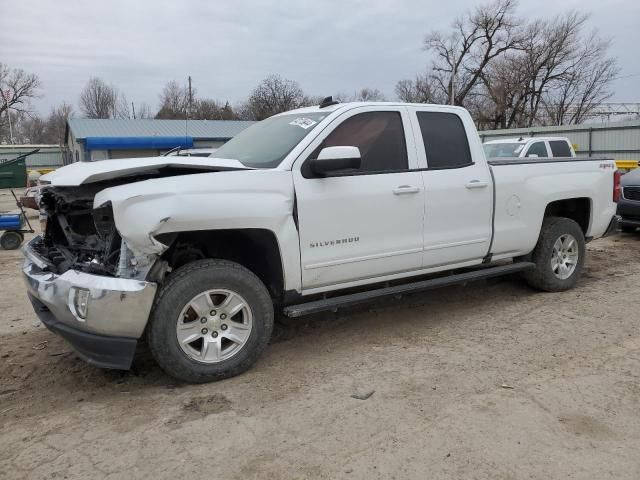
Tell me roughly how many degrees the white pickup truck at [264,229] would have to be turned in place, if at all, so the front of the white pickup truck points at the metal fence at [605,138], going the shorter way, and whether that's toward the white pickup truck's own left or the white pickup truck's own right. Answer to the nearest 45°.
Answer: approximately 180°

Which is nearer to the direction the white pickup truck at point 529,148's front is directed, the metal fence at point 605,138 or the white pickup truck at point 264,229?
the white pickup truck

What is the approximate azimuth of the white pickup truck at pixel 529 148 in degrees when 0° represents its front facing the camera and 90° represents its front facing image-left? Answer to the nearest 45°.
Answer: approximately 45°

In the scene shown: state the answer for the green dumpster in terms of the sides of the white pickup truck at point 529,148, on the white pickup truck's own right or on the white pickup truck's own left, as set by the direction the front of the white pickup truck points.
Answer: on the white pickup truck's own right

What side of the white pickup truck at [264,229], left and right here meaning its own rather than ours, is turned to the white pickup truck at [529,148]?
back

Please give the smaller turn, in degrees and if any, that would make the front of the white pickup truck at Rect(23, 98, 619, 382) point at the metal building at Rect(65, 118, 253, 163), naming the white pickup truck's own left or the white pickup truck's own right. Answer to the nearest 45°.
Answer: approximately 135° to the white pickup truck's own right

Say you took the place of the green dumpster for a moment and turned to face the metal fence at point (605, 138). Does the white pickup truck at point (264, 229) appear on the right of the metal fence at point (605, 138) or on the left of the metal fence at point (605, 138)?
right

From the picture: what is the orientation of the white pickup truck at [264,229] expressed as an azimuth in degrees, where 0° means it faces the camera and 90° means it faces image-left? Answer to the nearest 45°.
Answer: approximately 45°

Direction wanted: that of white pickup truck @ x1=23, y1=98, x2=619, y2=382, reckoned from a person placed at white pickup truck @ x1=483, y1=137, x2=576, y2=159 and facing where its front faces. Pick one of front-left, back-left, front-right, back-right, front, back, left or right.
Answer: front-left

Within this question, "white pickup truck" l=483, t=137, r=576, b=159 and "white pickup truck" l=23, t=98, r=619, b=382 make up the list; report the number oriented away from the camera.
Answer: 0
